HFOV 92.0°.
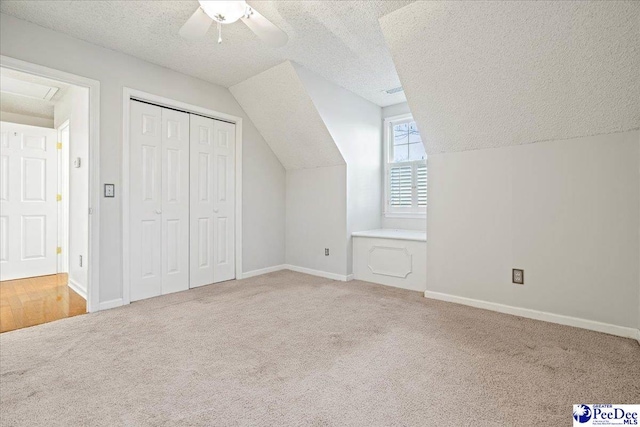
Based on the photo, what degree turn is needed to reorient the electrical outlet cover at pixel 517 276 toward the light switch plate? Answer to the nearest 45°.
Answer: approximately 45° to its right

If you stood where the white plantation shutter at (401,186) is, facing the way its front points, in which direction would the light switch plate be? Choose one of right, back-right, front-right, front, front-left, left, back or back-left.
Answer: front

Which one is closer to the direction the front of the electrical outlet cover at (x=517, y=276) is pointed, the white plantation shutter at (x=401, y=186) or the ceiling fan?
the ceiling fan

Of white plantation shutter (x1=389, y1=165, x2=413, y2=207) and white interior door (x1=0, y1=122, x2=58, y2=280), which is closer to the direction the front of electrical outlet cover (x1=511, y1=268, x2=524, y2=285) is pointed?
the white interior door

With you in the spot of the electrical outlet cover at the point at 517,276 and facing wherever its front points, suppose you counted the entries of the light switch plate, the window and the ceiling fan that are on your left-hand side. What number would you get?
0

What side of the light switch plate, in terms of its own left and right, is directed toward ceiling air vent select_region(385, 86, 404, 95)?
left

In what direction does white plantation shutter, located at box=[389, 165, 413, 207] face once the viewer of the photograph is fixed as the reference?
facing the viewer and to the left of the viewer

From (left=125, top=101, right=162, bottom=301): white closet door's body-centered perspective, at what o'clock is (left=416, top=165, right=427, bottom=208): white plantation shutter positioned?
The white plantation shutter is roughly at 11 o'clock from the white closet door.

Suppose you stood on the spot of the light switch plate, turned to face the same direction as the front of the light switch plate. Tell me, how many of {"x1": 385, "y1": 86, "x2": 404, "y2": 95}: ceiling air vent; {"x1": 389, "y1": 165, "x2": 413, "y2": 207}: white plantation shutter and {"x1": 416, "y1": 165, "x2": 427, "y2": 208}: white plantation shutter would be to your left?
3

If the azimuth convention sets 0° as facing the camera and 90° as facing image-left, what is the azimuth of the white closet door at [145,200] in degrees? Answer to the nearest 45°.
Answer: approximately 315°

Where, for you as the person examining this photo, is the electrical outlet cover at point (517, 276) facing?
facing the viewer

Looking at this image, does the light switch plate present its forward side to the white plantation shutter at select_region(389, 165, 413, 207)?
no

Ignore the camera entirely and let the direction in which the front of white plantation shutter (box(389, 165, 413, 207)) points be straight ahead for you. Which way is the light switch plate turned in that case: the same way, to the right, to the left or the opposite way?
to the left
